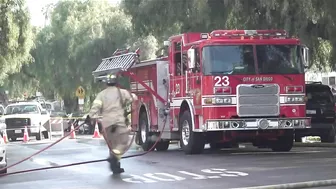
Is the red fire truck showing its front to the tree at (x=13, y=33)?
no

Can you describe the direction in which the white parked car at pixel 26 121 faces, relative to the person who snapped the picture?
facing the viewer and to the left of the viewer

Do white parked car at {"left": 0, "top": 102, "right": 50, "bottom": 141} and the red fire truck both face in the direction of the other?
no

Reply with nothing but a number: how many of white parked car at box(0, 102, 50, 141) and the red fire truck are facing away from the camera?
0

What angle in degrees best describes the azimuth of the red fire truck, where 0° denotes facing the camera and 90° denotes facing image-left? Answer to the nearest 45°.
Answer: approximately 315°

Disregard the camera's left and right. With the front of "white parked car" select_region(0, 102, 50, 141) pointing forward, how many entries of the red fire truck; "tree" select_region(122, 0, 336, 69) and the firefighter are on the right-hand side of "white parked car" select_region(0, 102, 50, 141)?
0

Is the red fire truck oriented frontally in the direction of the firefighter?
no

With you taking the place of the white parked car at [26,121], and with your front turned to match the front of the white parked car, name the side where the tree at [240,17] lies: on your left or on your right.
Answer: on your left
